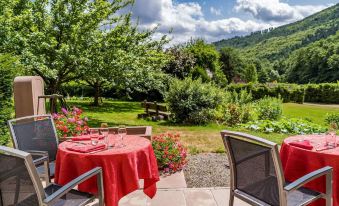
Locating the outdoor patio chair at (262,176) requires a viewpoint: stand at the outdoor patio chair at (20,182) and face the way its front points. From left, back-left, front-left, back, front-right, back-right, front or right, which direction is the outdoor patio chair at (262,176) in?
front-right

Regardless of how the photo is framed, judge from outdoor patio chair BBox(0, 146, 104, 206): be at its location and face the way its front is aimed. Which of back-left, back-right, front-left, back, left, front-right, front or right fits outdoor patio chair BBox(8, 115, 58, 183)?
front-left

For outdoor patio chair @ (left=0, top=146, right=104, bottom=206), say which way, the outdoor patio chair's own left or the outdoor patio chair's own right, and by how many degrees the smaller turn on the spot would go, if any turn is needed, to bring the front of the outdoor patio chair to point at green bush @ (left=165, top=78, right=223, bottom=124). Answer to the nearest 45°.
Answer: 0° — it already faces it

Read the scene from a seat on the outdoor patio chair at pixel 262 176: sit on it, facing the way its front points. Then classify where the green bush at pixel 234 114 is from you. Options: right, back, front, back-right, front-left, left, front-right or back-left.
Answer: front-left

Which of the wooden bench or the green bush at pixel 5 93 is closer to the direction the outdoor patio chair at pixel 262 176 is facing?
the wooden bench

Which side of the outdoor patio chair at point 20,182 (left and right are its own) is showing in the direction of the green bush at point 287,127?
front

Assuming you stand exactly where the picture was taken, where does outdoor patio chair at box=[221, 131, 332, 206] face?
facing away from the viewer and to the right of the viewer

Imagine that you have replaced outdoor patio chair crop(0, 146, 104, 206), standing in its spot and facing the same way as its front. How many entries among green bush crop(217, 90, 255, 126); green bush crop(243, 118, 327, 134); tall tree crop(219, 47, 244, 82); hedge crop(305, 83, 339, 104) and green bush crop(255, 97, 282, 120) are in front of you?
5

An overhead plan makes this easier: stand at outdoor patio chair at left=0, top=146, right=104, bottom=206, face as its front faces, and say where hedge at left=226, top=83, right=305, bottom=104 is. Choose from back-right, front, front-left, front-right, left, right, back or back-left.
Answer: front

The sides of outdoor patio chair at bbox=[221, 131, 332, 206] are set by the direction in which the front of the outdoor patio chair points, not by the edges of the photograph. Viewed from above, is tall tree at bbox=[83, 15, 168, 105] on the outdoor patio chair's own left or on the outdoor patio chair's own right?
on the outdoor patio chair's own left

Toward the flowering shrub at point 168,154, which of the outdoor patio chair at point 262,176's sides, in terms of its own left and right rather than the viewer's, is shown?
left

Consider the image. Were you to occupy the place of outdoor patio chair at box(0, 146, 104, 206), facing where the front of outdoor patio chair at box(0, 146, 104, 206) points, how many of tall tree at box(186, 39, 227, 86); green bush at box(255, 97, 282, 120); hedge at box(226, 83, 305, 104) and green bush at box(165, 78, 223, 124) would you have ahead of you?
4

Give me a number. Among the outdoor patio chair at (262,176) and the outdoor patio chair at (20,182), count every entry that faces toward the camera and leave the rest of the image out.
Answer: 0

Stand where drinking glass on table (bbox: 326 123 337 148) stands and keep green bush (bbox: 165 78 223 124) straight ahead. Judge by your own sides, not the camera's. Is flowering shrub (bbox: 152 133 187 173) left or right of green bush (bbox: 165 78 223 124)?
left

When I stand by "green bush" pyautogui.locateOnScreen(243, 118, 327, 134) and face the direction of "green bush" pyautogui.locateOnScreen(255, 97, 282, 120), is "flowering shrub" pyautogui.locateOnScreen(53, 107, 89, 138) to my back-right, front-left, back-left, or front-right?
back-left

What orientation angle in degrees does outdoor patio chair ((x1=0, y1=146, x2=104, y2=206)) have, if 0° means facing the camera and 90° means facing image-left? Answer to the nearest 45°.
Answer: approximately 225°

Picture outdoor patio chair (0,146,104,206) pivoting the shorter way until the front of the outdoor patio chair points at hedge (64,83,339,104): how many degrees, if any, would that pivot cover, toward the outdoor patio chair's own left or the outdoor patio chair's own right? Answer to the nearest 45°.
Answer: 0° — it already faces it
